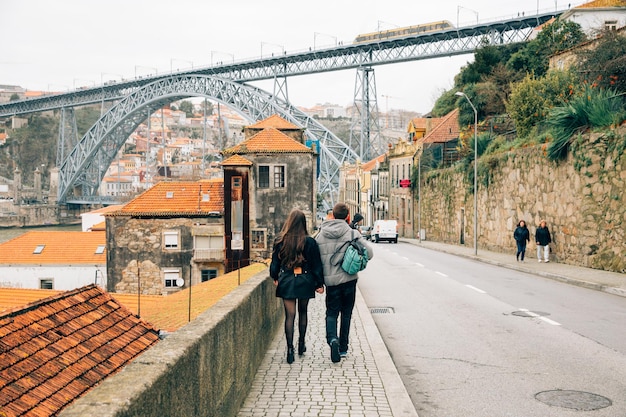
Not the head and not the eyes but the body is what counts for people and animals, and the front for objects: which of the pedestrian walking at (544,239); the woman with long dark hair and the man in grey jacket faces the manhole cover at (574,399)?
the pedestrian walking

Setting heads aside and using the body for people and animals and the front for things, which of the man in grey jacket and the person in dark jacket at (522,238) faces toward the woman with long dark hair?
the person in dark jacket

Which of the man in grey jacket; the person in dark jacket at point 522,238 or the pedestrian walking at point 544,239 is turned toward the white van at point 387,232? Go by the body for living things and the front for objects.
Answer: the man in grey jacket

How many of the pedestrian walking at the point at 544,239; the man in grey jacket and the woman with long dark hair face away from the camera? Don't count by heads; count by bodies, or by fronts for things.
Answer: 2

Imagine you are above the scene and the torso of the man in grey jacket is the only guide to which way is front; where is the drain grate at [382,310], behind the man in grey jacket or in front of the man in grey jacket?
in front

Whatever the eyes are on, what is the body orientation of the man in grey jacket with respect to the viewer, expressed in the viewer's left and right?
facing away from the viewer

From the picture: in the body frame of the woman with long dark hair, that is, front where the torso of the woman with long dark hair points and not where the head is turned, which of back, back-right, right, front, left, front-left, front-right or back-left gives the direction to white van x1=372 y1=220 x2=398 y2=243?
front

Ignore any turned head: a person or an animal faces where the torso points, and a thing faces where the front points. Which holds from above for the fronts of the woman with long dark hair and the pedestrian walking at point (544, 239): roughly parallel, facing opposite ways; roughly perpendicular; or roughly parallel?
roughly parallel, facing opposite ways

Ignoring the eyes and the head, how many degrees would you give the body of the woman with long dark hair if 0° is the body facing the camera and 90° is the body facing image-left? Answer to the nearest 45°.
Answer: approximately 180°

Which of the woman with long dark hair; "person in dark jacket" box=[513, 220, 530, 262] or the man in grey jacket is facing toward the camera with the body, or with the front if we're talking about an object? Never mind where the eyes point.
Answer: the person in dark jacket

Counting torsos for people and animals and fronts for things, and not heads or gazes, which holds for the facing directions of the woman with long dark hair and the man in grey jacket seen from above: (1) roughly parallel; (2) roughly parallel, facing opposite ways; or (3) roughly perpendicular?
roughly parallel

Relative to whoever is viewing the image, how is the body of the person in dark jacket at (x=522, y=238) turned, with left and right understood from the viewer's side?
facing the viewer

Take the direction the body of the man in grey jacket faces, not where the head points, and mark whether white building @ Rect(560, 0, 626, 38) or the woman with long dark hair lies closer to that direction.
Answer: the white building

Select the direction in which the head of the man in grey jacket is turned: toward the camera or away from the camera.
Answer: away from the camera
